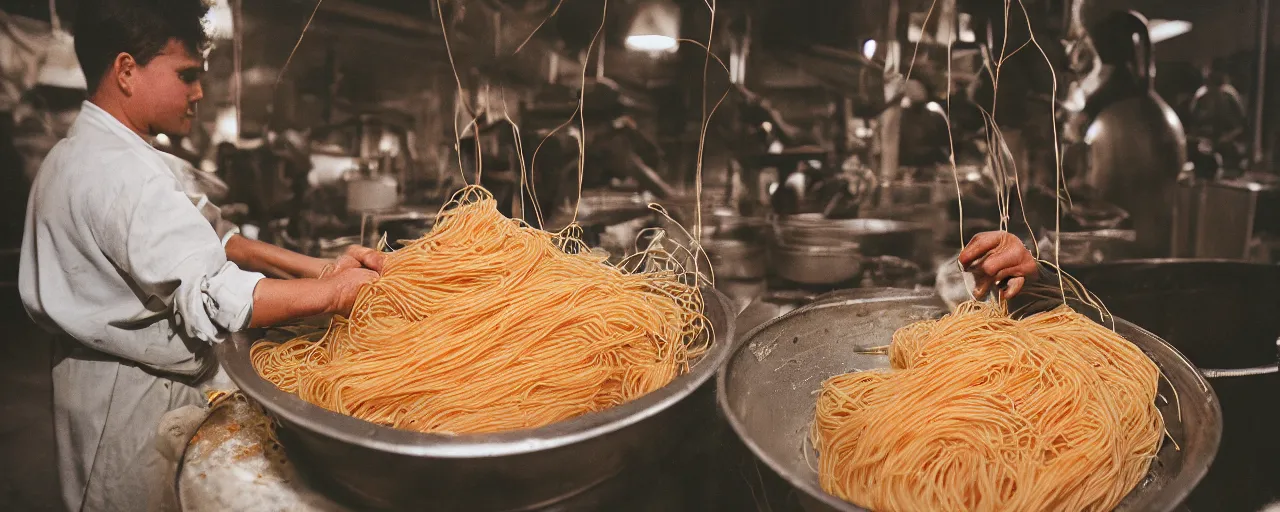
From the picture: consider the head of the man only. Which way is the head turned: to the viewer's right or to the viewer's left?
to the viewer's right

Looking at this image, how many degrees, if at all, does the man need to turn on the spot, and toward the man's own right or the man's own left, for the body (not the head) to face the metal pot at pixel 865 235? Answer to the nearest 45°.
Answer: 0° — they already face it

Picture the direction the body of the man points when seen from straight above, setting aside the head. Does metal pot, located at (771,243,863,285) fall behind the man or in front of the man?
in front

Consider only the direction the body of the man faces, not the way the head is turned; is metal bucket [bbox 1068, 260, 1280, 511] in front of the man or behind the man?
in front

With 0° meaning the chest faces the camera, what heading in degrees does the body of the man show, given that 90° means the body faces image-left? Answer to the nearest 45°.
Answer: approximately 270°
